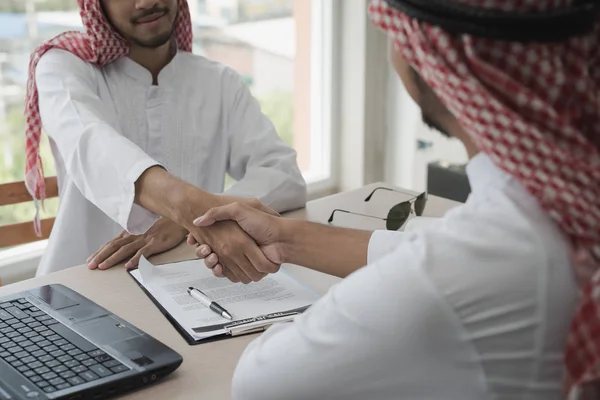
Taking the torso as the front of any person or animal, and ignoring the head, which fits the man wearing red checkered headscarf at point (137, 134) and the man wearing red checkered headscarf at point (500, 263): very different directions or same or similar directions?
very different directions

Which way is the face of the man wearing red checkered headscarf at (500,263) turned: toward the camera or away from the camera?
away from the camera

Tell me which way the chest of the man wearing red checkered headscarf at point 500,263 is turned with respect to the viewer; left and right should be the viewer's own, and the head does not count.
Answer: facing away from the viewer and to the left of the viewer

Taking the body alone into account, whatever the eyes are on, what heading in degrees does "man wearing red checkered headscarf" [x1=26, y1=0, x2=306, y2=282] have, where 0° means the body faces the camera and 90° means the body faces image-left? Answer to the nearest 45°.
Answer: approximately 315°

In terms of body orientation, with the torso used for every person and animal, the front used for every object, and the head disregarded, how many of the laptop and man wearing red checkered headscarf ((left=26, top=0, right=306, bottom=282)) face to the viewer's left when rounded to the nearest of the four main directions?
0

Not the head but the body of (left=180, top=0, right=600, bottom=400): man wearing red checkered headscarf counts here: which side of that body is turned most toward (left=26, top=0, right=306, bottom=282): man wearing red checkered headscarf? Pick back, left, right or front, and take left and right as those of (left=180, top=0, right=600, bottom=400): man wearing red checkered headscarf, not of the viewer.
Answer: front

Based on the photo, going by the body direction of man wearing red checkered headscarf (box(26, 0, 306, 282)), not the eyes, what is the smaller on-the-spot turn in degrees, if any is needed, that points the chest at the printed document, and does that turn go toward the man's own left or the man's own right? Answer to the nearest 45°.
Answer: approximately 45° to the man's own right

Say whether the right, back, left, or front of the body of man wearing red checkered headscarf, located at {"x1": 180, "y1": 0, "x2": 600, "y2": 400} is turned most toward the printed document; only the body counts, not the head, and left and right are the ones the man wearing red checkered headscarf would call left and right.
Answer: front

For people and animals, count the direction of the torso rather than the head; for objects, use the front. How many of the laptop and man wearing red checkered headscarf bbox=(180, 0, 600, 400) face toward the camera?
0

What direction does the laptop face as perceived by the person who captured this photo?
facing away from the viewer and to the right of the viewer

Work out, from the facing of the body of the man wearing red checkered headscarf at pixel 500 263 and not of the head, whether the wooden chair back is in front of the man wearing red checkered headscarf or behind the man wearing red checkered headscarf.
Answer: in front
